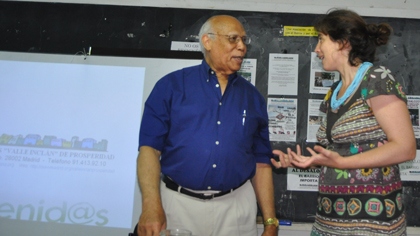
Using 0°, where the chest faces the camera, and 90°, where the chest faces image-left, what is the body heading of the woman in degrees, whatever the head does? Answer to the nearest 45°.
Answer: approximately 45°

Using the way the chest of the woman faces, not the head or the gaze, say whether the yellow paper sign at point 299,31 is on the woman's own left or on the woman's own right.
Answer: on the woman's own right

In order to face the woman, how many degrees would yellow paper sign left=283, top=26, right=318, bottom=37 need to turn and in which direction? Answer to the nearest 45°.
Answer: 0° — it already faces them

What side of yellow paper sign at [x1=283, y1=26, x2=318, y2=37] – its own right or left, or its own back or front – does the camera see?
front

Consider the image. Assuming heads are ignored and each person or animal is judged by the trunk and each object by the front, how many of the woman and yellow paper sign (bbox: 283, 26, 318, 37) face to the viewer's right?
0

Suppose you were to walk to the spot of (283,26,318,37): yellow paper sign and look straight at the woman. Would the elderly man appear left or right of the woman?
right

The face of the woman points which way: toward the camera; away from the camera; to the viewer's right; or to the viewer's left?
to the viewer's left

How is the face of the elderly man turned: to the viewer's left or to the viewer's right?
to the viewer's right

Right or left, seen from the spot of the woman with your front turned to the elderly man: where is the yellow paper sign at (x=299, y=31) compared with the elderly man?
right

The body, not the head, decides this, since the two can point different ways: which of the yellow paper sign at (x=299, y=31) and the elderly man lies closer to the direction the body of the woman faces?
the elderly man

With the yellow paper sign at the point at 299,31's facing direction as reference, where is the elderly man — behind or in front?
in front
